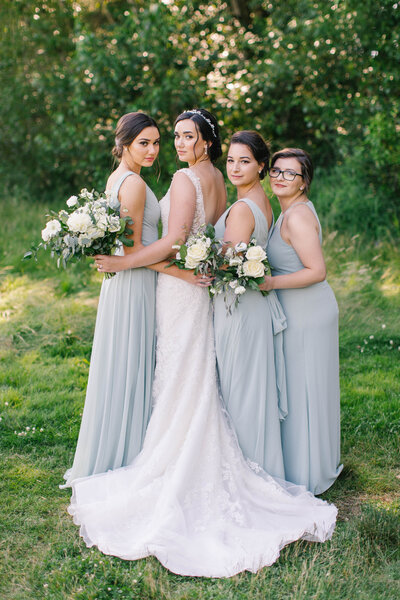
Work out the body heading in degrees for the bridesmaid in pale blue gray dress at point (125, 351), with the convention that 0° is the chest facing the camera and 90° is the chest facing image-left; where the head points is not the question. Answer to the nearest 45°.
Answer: approximately 270°

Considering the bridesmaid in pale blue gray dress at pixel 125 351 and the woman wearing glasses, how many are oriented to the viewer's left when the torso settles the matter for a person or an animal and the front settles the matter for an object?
1

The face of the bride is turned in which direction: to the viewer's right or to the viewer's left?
to the viewer's left

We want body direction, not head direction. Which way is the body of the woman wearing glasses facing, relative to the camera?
to the viewer's left

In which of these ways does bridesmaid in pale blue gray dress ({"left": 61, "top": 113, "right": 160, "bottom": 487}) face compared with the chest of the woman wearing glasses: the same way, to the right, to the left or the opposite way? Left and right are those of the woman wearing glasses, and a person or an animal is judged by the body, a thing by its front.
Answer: the opposite way

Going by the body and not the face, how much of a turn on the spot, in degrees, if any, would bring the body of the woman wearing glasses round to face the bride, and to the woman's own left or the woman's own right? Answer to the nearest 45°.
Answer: approximately 45° to the woman's own left

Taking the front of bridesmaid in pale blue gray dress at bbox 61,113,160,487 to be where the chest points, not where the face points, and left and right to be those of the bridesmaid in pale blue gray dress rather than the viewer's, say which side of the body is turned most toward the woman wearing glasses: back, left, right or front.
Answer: front

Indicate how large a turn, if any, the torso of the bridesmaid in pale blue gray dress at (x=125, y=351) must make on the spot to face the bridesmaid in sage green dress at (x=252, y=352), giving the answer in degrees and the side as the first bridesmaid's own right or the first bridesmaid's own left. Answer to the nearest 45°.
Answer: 0° — they already face them

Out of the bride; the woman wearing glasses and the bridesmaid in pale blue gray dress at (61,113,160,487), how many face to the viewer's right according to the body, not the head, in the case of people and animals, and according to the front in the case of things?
1

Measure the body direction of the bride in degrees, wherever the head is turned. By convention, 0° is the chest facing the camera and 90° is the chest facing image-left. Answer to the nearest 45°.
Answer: approximately 135°

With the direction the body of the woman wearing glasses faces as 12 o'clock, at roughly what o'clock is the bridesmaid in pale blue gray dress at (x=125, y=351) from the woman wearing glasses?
The bridesmaid in pale blue gray dress is roughly at 12 o'clock from the woman wearing glasses.
